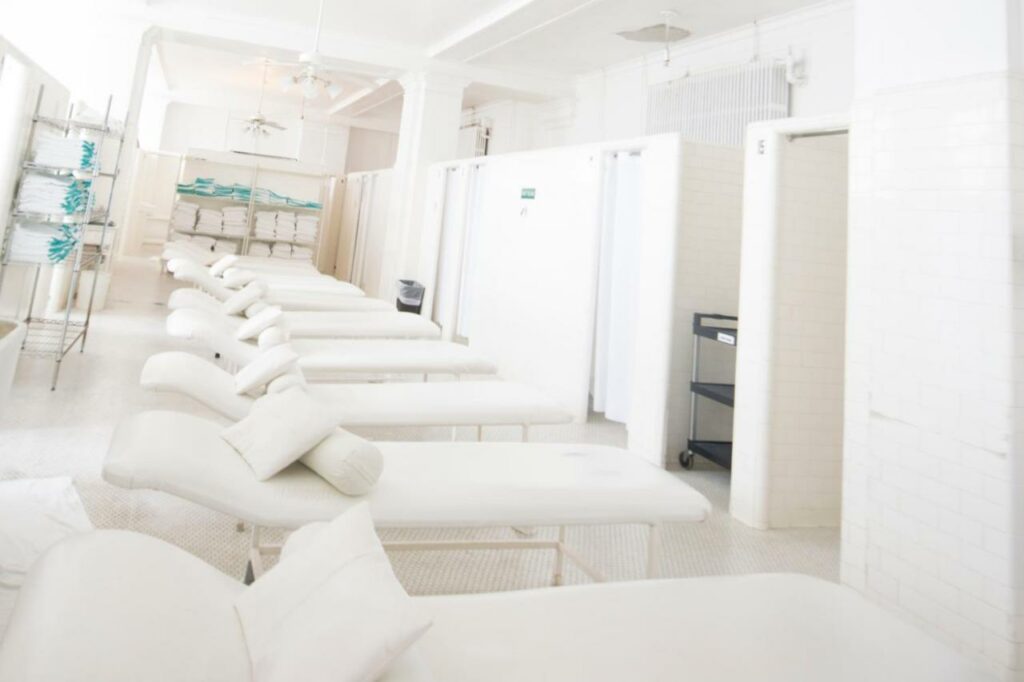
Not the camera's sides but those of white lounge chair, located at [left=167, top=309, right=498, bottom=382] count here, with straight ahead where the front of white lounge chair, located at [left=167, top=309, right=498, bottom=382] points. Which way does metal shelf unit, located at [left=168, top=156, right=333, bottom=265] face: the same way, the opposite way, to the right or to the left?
to the right

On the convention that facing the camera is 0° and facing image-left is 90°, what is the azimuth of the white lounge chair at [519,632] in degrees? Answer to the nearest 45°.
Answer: approximately 270°

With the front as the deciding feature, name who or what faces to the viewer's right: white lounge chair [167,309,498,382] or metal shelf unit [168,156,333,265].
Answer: the white lounge chair

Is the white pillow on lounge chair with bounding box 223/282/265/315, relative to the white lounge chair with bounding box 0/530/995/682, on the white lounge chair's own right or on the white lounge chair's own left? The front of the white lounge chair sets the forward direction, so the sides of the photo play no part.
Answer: on the white lounge chair's own left

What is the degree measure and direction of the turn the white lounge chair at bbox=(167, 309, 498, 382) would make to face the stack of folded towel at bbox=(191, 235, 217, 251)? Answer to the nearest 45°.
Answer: approximately 90° to its left

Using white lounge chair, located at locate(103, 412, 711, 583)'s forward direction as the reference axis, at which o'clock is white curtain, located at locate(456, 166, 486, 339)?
The white curtain is roughly at 9 o'clock from the white lounge chair.

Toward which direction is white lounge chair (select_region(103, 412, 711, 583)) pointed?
to the viewer's right

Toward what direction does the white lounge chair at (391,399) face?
to the viewer's right

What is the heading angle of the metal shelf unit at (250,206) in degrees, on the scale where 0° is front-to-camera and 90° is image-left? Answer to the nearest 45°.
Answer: approximately 0°

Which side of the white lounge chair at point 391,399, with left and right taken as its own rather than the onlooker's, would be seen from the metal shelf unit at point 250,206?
left

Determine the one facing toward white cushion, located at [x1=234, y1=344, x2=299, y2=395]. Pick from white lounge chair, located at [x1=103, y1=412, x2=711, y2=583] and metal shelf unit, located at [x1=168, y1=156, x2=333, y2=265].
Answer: the metal shelf unit

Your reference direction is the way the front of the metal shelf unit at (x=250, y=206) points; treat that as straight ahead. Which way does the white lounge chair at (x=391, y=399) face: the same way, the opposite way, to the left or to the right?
to the left

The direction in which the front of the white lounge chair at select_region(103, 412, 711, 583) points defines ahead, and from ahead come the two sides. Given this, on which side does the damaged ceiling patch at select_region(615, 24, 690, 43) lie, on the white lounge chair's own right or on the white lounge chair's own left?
on the white lounge chair's own left

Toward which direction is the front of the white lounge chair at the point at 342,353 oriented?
to the viewer's right
